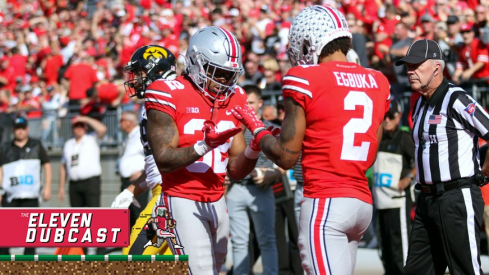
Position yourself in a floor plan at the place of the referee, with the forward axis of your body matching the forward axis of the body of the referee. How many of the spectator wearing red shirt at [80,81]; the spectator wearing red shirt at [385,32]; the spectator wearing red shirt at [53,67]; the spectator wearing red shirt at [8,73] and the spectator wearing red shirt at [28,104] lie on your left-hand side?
0

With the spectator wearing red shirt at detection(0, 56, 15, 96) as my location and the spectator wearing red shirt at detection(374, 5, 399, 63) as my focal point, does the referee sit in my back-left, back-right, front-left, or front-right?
front-right

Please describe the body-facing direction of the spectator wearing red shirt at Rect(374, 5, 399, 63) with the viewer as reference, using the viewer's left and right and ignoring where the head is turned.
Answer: facing the viewer and to the left of the viewer

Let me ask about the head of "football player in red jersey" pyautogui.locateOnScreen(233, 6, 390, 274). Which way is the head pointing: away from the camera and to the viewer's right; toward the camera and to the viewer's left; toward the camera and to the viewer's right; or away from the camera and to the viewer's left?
away from the camera and to the viewer's left

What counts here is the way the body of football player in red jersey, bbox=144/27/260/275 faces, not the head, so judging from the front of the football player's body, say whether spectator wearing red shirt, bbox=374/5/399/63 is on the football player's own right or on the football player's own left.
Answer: on the football player's own left

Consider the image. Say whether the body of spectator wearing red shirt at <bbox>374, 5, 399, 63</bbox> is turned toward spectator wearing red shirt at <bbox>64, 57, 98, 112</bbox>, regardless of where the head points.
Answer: no

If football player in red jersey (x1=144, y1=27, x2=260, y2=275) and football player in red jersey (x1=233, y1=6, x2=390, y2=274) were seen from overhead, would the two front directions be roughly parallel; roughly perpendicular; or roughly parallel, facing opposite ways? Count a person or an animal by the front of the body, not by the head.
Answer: roughly parallel, facing opposite ways

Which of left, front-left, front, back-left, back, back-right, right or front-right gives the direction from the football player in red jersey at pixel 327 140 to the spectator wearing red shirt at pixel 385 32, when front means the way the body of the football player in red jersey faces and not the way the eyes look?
front-right

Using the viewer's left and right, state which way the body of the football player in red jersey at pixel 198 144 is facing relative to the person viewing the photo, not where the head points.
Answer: facing the viewer and to the right of the viewer

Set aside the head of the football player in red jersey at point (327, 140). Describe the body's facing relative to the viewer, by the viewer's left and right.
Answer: facing away from the viewer and to the left of the viewer

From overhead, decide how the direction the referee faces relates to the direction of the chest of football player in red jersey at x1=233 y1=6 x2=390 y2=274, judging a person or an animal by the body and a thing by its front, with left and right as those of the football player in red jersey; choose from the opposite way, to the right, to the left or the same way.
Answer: to the left

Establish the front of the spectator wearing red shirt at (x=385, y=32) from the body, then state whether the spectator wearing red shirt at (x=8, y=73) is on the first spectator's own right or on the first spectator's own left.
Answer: on the first spectator's own right

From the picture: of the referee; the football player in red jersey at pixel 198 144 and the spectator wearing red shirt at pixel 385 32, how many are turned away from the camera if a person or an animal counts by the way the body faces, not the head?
0
